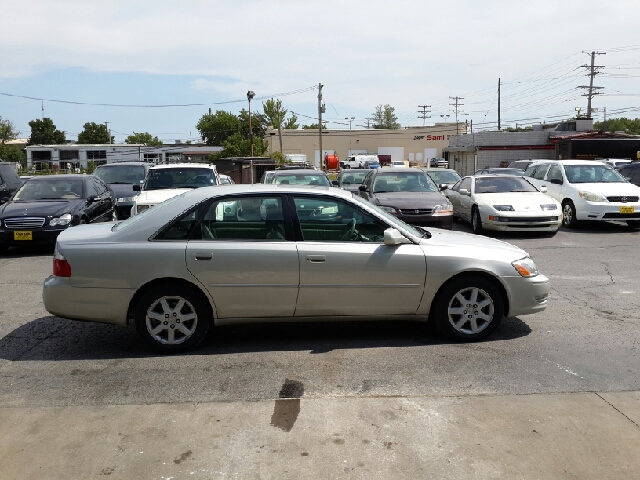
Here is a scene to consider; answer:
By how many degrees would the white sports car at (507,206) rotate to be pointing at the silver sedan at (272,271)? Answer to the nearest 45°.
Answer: approximately 45° to its right

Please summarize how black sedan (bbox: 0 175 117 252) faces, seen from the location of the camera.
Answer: facing the viewer and to the left of the viewer

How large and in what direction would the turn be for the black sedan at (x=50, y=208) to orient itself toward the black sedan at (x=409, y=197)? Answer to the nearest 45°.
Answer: approximately 135° to its left

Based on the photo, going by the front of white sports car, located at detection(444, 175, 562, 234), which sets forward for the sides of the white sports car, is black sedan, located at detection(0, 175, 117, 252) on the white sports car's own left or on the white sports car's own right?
on the white sports car's own right

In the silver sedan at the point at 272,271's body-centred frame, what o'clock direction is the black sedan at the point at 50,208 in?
The black sedan is roughly at 8 o'clock from the silver sedan.

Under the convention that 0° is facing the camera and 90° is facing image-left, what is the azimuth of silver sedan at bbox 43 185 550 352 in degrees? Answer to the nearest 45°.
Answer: approximately 270°

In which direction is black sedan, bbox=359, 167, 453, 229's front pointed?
toward the camera

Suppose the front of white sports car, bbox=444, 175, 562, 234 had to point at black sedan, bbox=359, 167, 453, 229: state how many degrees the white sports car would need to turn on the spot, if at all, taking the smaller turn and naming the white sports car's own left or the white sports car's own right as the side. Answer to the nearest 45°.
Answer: approximately 90° to the white sports car's own right

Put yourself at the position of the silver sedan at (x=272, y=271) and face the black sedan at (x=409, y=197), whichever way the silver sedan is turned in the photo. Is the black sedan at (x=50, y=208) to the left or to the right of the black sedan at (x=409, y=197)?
left

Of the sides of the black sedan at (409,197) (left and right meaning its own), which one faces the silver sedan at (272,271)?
front

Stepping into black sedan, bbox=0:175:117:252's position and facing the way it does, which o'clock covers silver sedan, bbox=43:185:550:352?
The silver sedan is roughly at 10 o'clock from the black sedan.

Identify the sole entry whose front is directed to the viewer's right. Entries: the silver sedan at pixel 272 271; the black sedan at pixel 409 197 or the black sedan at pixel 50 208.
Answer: the silver sedan

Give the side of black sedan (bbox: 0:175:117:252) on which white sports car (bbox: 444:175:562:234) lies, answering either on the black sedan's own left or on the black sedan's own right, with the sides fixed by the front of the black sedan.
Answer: on the black sedan's own left

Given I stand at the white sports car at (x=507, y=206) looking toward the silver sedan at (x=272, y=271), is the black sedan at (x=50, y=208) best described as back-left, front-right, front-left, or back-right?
front-right

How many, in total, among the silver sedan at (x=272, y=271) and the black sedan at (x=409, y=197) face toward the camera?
1
